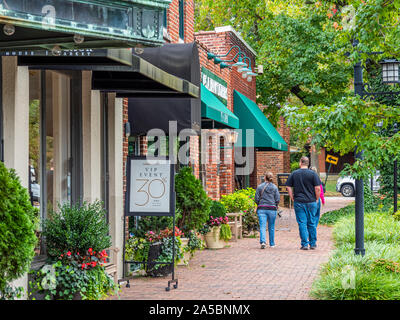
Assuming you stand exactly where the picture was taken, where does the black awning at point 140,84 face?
facing to the right of the viewer

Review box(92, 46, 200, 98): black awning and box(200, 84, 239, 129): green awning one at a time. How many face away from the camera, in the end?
0

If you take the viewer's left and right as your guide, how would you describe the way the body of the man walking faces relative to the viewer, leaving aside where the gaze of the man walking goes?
facing away from the viewer

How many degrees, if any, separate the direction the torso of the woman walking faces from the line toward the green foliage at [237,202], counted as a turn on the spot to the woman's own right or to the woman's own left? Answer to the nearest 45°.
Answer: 0° — they already face it

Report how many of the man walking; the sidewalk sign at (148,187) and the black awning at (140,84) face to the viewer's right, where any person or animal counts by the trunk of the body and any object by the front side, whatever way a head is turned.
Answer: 1

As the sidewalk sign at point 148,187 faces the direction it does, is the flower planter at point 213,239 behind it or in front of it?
behind

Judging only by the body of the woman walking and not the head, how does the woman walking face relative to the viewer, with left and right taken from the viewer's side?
facing away from the viewer

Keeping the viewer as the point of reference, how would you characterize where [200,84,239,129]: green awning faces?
facing the viewer and to the right of the viewer

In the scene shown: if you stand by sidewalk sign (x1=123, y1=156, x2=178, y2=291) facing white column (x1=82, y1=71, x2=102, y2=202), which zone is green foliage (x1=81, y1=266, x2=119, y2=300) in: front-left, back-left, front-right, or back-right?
front-left

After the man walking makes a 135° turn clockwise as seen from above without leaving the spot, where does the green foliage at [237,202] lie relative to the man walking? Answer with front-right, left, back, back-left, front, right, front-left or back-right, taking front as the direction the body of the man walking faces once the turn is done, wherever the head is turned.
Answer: back

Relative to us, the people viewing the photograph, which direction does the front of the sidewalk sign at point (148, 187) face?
facing the viewer

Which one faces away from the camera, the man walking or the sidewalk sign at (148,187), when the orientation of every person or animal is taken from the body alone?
the man walking

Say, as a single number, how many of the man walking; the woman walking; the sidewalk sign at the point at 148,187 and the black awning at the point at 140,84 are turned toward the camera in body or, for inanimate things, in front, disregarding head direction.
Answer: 1

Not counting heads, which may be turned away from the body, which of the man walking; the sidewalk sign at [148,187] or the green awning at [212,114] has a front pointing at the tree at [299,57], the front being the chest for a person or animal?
the man walking
